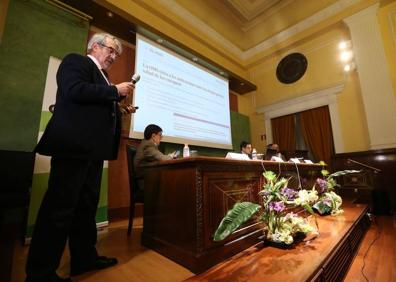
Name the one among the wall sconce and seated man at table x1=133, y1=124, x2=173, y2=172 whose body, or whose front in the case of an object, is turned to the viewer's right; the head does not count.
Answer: the seated man at table

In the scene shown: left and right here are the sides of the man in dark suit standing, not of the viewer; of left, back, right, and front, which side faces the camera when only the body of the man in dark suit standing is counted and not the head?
right

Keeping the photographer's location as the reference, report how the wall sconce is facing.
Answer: facing the viewer and to the left of the viewer

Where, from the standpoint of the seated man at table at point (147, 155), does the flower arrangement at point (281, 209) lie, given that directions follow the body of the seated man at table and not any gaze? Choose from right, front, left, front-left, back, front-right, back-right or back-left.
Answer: front-right

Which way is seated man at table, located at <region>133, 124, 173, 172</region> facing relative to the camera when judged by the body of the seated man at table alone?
to the viewer's right

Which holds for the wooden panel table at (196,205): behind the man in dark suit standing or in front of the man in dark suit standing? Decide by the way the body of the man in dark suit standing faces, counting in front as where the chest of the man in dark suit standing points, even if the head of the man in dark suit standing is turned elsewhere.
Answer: in front

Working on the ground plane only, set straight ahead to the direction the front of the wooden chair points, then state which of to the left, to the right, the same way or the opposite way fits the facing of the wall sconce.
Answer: the opposite way

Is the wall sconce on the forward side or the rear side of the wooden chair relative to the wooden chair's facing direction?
on the forward side

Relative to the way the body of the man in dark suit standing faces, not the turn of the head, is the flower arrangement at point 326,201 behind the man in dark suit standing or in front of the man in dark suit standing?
in front

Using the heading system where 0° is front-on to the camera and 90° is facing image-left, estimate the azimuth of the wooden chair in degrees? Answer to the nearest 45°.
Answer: approximately 270°
